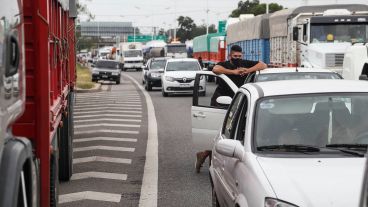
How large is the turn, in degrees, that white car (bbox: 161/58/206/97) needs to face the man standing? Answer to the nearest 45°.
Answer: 0° — it already faces them

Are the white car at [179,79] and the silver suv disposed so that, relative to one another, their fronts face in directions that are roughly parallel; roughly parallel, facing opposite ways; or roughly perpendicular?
roughly parallel

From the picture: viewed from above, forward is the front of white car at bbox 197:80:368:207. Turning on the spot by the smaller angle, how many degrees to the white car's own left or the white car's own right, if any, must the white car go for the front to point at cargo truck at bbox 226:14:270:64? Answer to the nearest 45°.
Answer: approximately 135° to the white car's own left

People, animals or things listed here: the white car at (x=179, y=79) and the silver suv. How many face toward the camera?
2

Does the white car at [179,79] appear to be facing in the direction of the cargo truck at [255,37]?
no

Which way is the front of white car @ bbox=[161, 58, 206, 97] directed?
toward the camera

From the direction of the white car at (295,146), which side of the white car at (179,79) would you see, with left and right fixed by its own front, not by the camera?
front

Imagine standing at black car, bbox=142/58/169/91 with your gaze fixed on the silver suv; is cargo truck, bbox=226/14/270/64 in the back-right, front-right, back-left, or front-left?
back-right

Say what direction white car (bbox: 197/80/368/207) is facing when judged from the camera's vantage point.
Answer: facing the viewer and to the right of the viewer

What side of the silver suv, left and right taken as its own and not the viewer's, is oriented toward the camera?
front

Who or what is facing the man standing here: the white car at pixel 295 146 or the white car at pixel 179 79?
the white car at pixel 179 79

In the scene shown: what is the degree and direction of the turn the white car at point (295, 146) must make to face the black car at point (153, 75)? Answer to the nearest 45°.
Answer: approximately 135° to its left

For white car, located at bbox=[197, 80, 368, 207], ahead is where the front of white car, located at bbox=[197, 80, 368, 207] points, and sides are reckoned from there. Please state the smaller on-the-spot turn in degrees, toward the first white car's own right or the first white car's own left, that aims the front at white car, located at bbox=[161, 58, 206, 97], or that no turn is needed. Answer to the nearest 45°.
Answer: approximately 135° to the first white car's own left

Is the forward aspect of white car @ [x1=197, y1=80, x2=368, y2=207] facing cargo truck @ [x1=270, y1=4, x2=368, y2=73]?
no
